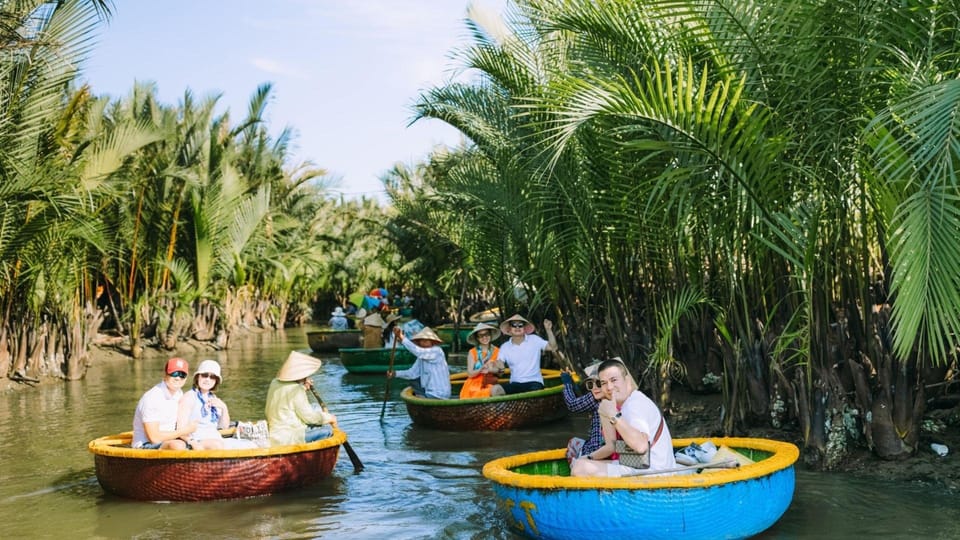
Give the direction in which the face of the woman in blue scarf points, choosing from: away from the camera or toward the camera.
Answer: toward the camera

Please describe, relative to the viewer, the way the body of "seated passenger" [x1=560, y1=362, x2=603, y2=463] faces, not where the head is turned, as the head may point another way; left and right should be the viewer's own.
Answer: facing the viewer and to the left of the viewer

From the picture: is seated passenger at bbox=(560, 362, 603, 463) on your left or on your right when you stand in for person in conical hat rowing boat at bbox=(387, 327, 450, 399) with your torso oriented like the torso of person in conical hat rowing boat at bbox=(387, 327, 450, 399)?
on your left

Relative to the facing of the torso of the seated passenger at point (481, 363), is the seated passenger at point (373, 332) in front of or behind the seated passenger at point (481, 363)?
behind

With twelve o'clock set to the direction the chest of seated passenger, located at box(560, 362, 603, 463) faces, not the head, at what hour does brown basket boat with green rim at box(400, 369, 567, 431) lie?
The brown basket boat with green rim is roughly at 4 o'clock from the seated passenger.

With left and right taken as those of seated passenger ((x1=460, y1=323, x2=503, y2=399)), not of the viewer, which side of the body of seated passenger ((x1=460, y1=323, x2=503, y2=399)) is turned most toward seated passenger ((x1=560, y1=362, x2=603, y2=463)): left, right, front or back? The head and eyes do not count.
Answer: front

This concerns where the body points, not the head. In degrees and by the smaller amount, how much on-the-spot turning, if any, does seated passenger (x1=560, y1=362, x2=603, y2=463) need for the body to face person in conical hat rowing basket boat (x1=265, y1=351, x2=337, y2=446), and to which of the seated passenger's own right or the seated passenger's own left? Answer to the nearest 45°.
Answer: approximately 45° to the seated passenger's own right

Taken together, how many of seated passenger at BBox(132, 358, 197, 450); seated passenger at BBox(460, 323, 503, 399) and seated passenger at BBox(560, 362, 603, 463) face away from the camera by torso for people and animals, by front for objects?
0

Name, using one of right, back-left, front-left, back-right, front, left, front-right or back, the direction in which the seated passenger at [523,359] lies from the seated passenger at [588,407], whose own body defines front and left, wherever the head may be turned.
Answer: back-right

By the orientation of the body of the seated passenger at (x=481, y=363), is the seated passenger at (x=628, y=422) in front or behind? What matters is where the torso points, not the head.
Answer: in front

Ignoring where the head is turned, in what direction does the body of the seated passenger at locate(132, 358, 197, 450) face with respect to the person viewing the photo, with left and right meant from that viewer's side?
facing the viewer and to the right of the viewer

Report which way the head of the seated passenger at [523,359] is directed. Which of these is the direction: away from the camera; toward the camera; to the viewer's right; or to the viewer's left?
toward the camera

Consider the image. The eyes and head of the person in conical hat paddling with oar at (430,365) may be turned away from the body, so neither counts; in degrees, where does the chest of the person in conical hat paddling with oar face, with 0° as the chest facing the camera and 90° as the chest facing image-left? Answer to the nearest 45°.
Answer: approximately 45°

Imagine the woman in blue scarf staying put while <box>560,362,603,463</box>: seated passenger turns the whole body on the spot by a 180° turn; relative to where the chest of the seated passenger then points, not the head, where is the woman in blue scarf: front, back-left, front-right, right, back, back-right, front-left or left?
back-left

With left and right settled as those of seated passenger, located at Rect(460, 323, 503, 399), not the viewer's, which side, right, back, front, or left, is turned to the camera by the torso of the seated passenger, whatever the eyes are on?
front

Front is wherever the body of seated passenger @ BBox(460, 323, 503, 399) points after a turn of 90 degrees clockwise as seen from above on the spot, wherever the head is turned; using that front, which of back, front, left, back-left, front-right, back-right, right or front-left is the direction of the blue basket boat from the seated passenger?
left
